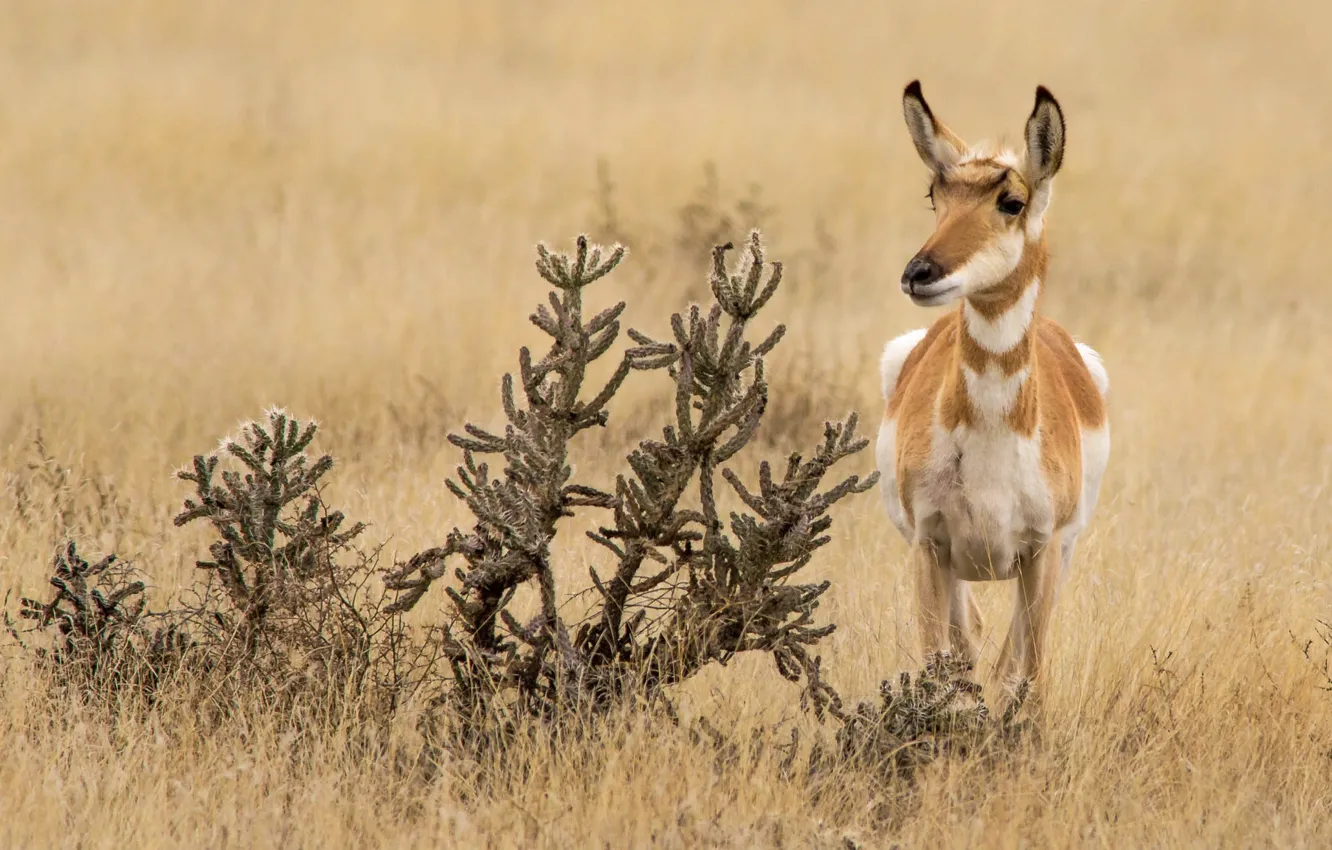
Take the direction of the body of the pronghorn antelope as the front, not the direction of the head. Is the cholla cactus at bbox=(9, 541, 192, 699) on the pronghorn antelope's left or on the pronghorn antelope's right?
on the pronghorn antelope's right

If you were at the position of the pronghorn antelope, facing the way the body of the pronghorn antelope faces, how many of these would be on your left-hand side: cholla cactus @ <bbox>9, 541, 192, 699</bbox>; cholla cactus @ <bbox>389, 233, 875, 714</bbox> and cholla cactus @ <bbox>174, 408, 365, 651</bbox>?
0

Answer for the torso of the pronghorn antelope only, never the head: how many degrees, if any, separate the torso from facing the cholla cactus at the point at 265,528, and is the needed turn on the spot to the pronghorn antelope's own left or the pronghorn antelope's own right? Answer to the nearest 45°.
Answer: approximately 45° to the pronghorn antelope's own right

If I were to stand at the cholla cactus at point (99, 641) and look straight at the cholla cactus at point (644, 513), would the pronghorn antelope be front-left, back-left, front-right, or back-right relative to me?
front-left

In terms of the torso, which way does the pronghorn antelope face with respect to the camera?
toward the camera

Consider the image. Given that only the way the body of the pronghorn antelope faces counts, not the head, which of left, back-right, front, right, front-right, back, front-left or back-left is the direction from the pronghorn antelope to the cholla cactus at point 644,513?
front-right
